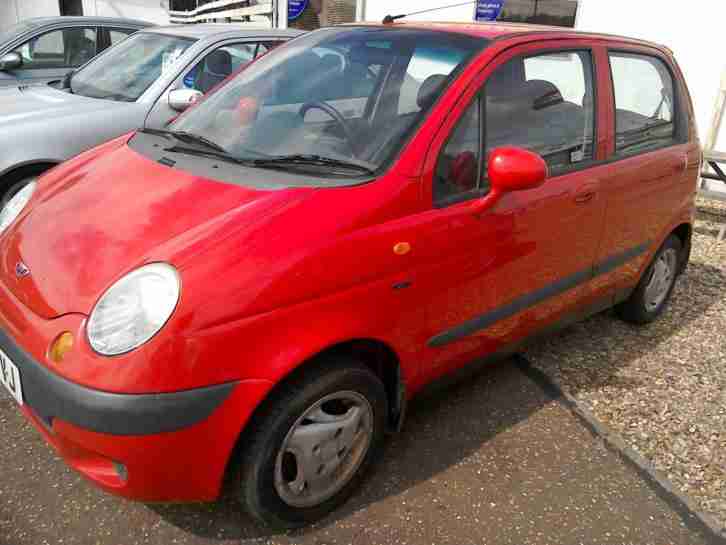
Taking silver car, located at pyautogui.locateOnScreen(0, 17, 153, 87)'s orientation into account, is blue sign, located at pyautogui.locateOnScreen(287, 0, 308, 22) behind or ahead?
behind

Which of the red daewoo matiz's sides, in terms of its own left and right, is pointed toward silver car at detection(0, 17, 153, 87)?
right

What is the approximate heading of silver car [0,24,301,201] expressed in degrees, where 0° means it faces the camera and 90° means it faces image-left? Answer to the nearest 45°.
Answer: approximately 45°

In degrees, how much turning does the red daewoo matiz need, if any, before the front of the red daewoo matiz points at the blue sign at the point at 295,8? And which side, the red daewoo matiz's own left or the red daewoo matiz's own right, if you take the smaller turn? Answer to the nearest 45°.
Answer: approximately 135° to the red daewoo matiz's own right

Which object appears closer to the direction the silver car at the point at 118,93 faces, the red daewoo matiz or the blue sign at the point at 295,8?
the red daewoo matiz

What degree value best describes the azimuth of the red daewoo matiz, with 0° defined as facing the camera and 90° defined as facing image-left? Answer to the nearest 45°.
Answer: approximately 45°
